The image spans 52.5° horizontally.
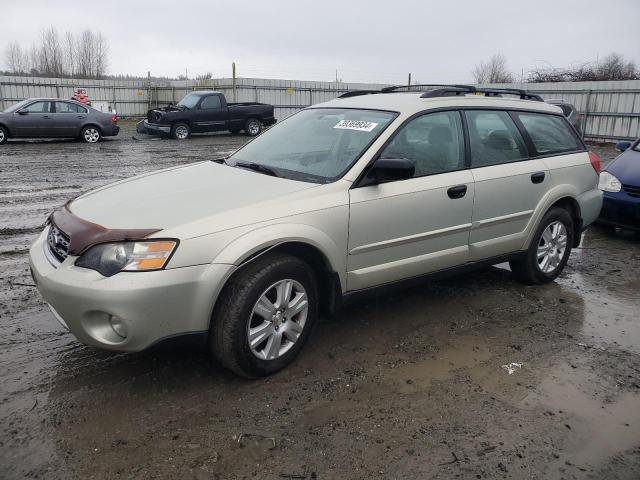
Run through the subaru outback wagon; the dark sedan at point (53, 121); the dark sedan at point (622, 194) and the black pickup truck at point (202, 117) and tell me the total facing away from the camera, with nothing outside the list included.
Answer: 0

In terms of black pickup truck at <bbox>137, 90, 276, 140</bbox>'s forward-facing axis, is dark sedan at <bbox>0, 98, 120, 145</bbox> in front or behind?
in front

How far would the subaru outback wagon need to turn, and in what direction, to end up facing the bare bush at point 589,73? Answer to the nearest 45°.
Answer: approximately 180°

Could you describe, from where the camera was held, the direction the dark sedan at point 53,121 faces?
facing to the left of the viewer

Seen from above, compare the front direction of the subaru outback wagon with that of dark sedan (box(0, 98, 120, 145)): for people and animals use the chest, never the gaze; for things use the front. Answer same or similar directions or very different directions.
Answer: same or similar directions

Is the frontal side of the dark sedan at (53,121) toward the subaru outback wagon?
no

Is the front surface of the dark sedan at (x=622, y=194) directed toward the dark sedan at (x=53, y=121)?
no

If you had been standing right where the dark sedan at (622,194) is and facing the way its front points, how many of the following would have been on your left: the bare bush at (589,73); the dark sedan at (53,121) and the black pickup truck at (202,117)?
0

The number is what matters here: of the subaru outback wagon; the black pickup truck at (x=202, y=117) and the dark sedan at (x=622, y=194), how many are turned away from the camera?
0

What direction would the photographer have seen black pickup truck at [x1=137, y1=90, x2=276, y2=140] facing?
facing the viewer and to the left of the viewer

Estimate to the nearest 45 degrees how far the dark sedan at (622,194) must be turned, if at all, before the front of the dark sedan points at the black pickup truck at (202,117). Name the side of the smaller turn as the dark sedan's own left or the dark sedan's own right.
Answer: approximately 90° to the dark sedan's own right

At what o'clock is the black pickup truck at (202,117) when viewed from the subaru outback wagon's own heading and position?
The black pickup truck is roughly at 4 o'clock from the subaru outback wagon.

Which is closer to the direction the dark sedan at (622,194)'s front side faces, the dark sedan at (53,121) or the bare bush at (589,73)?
the dark sedan

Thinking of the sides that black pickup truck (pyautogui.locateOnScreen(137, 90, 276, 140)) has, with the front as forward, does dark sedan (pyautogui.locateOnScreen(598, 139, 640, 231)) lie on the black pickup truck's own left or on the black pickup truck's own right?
on the black pickup truck's own left

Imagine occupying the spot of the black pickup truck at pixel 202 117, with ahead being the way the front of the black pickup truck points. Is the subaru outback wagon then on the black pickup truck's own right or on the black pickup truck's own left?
on the black pickup truck's own left

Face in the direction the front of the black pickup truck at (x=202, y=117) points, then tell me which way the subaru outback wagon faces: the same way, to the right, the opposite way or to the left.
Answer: the same way
